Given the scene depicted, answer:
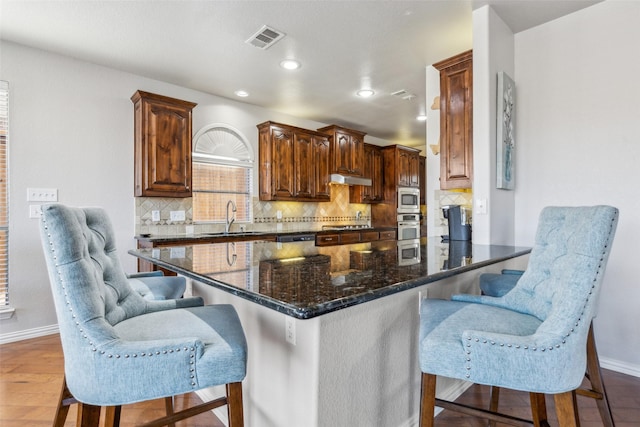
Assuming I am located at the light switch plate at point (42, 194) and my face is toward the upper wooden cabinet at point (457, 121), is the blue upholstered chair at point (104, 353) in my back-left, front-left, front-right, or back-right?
front-right

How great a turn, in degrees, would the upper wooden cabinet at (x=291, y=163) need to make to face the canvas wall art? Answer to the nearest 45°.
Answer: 0° — it already faces it

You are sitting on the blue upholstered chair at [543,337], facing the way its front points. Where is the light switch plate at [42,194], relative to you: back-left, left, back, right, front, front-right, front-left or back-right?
front

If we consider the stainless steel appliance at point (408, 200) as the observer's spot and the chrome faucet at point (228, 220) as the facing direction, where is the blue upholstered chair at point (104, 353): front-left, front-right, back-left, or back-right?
front-left

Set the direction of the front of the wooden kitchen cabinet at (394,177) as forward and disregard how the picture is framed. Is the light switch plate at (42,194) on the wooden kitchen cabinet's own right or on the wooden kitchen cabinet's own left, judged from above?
on the wooden kitchen cabinet's own right

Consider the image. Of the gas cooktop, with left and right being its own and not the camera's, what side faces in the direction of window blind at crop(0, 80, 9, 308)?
right

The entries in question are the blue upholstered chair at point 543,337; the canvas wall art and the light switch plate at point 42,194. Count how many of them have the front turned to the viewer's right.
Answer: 1

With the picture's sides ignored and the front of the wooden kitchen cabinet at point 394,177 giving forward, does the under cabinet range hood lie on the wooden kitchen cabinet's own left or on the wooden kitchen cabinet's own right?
on the wooden kitchen cabinet's own right

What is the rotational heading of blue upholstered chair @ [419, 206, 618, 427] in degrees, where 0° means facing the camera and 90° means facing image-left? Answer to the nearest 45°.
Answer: approximately 90°

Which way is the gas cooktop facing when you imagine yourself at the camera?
facing the viewer and to the right of the viewer

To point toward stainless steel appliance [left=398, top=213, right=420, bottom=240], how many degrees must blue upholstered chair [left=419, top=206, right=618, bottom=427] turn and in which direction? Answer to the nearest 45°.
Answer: approximately 90° to its right

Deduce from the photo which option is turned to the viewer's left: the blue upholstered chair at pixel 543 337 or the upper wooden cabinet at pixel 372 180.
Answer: the blue upholstered chair

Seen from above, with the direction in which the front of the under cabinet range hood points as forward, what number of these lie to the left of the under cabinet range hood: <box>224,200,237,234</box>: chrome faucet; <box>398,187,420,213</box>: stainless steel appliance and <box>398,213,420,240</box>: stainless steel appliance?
2

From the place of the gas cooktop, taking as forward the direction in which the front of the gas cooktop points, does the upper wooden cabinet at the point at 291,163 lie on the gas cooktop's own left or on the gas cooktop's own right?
on the gas cooktop's own right
